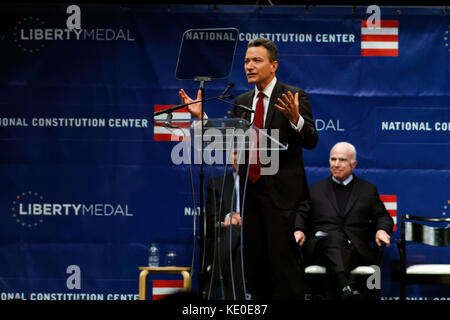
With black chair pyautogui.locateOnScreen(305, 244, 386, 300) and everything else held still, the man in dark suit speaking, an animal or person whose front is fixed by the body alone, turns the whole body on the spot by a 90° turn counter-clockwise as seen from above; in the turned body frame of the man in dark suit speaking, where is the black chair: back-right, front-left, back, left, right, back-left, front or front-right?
left

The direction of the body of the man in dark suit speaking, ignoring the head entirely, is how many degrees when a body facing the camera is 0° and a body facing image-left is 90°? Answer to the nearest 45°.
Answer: approximately 45°

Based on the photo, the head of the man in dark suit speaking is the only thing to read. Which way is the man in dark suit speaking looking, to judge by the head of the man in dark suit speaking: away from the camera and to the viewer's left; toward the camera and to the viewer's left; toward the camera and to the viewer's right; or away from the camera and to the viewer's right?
toward the camera and to the viewer's left
